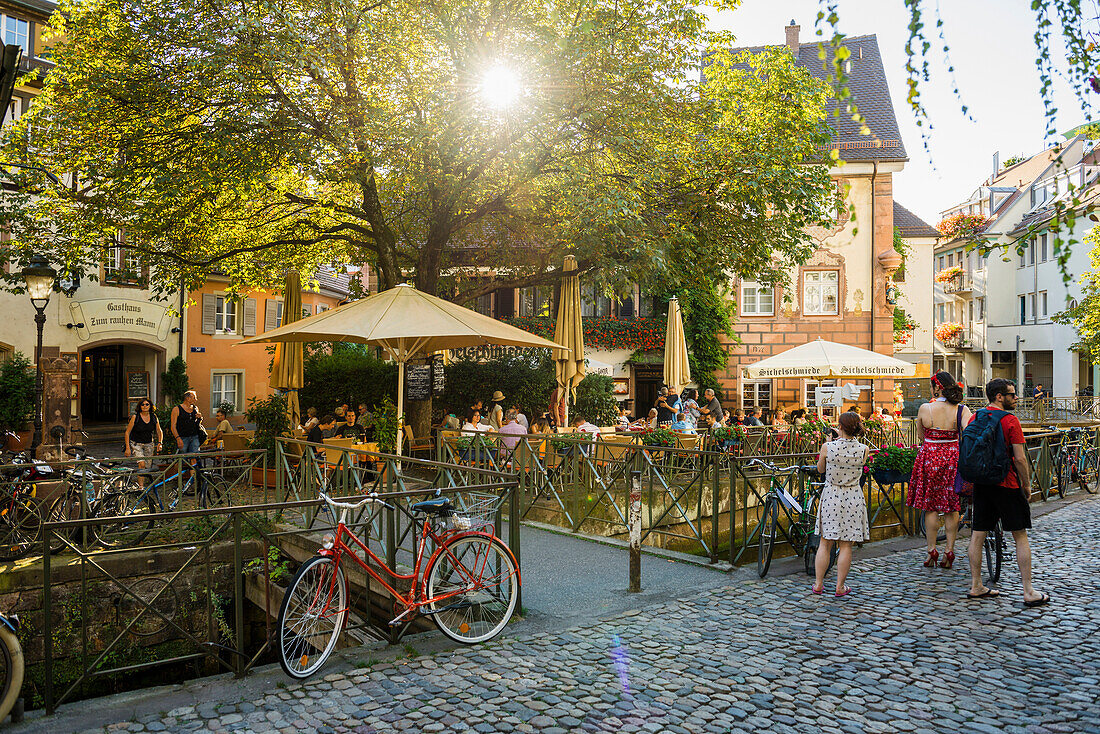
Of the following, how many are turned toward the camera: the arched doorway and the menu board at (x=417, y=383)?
2

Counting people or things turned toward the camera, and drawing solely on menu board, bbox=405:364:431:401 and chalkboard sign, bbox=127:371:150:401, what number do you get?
2

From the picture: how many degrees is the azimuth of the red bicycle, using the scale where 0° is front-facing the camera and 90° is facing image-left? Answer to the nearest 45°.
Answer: approximately 45°

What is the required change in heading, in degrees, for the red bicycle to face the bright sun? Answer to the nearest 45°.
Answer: approximately 135° to its right

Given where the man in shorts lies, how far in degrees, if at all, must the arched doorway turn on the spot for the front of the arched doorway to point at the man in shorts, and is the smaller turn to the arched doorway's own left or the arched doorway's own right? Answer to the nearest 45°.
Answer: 0° — it already faces them

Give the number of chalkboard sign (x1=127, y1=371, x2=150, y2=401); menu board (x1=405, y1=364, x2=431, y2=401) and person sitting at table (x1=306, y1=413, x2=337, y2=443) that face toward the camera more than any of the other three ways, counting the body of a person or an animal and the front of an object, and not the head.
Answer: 2

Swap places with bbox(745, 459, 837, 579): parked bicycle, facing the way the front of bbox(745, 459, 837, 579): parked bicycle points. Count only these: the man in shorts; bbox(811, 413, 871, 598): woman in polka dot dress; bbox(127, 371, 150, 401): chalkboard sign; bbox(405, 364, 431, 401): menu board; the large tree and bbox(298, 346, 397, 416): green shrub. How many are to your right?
4

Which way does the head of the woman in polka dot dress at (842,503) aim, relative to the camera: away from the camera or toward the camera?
away from the camera
